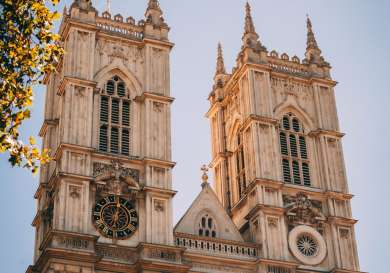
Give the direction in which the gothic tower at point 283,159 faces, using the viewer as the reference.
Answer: facing the viewer and to the right of the viewer

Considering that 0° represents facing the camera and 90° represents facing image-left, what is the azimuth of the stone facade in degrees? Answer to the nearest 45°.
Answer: approximately 315°

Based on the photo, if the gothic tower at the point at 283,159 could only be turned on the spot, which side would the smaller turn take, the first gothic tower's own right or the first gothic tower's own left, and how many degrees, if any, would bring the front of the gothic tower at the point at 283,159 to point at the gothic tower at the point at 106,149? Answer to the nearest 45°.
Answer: approximately 90° to the first gothic tower's own right
